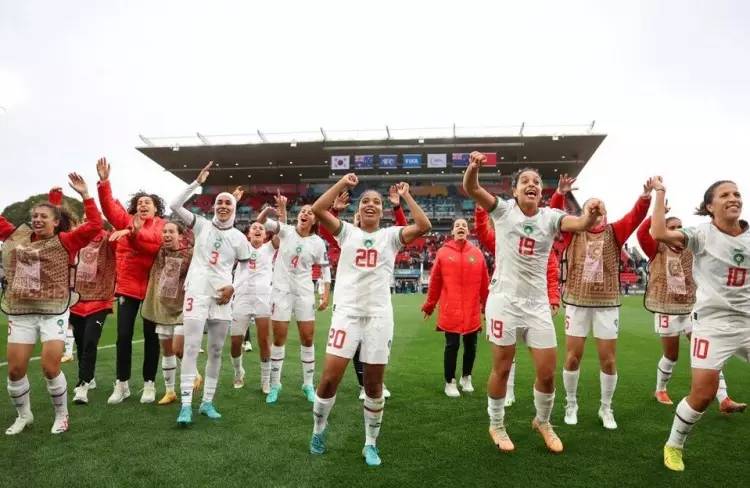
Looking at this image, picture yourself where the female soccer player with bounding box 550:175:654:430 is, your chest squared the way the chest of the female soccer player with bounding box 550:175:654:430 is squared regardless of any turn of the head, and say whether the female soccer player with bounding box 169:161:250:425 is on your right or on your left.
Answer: on your right

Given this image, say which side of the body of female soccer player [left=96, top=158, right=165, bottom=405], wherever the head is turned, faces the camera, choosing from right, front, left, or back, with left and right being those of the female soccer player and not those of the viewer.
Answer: front

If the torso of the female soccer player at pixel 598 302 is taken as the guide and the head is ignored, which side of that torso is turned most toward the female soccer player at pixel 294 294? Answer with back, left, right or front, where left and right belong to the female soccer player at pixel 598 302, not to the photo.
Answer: right

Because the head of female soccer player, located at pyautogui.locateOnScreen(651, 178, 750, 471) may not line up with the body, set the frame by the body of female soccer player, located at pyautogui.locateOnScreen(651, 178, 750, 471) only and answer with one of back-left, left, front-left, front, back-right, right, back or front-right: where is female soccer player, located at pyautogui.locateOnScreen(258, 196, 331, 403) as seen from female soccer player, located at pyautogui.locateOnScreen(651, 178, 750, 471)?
back-right

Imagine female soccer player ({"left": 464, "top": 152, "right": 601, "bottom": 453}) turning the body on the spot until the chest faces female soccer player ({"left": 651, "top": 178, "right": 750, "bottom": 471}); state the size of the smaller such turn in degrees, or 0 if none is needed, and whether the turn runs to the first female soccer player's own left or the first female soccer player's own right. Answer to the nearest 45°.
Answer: approximately 90° to the first female soccer player's own left

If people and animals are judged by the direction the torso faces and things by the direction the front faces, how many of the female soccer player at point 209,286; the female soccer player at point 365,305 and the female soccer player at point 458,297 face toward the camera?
3

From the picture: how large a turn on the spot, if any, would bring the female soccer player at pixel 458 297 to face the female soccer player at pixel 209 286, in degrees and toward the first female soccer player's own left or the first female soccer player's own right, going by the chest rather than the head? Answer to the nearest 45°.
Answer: approximately 45° to the first female soccer player's own right

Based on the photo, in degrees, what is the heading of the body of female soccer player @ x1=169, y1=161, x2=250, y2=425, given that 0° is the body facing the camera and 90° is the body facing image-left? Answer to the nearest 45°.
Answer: approximately 0°

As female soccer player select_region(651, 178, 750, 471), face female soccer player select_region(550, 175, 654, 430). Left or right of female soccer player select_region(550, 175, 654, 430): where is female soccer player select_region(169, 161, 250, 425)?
left

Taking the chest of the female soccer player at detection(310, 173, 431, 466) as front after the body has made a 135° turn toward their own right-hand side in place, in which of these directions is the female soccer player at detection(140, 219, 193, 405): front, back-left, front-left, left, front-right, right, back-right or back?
front
